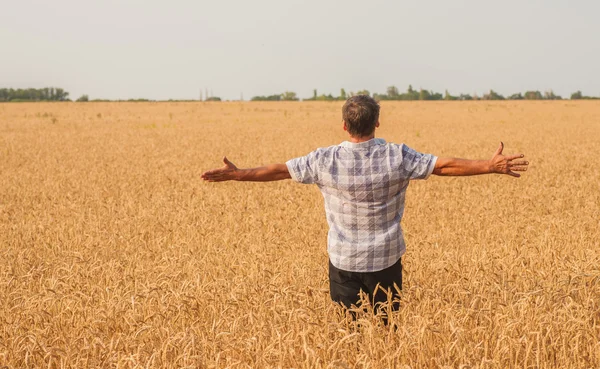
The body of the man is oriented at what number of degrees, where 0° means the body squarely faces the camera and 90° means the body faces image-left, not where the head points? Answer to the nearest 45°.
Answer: approximately 180°

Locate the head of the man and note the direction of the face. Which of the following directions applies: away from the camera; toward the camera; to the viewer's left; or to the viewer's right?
away from the camera
